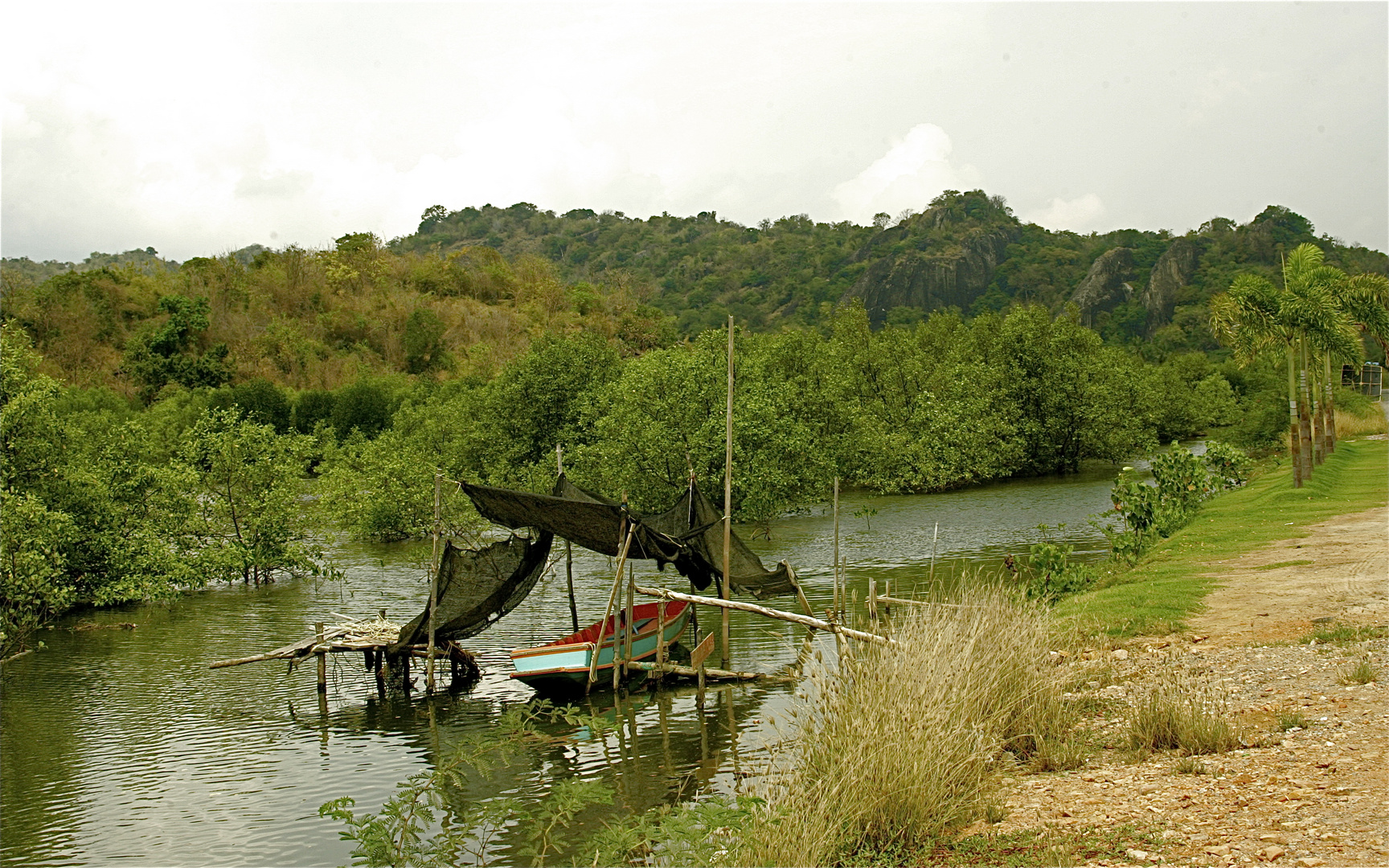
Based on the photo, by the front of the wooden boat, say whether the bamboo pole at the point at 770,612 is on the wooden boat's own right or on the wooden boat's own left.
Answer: on the wooden boat's own right

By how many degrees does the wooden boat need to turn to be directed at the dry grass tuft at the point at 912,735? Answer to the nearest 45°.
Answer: approximately 135° to its right

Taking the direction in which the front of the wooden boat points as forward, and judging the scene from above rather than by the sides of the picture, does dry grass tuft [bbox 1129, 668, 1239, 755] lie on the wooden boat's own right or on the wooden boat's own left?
on the wooden boat's own right

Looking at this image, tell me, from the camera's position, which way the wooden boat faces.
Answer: facing away from the viewer and to the right of the viewer

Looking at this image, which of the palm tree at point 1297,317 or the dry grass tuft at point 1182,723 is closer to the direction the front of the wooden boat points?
the palm tree

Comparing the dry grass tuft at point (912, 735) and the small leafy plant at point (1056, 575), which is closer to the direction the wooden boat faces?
the small leafy plant

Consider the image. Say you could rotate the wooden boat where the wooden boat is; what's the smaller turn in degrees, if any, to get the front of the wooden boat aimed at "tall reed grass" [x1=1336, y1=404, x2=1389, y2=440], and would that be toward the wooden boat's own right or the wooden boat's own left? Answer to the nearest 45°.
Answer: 0° — it already faces it
